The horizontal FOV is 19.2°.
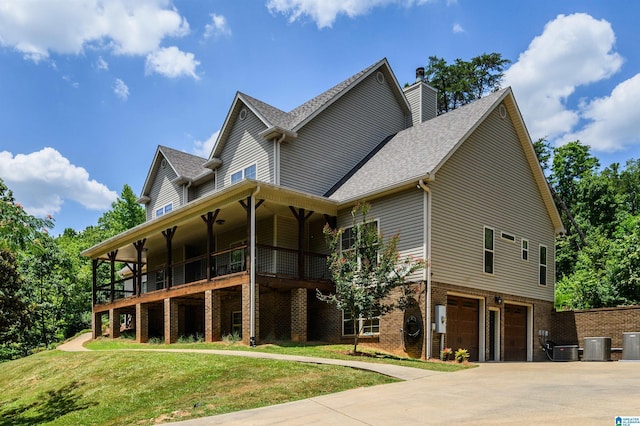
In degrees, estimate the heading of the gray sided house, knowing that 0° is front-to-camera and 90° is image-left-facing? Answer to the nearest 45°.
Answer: approximately 45°

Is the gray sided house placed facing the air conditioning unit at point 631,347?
no

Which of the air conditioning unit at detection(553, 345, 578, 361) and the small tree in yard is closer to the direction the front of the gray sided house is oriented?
the small tree in yard

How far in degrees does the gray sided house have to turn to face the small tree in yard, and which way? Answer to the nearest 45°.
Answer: approximately 45° to its left

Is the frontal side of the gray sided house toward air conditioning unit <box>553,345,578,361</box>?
no

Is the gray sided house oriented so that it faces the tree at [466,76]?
no

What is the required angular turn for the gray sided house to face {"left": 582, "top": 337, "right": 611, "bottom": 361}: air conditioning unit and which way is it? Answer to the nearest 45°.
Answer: approximately 135° to its left
